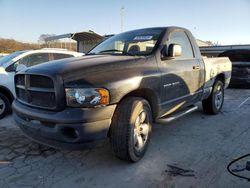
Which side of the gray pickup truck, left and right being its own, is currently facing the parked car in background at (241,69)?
back

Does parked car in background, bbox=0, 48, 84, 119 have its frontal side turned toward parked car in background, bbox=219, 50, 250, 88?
no

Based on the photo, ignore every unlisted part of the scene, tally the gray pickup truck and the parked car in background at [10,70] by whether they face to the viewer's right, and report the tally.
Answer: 0

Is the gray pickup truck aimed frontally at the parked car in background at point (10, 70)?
no

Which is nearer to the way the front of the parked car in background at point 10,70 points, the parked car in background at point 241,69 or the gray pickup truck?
the gray pickup truck

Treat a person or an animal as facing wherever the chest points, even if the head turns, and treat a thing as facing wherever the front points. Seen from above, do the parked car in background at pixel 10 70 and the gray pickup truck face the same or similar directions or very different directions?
same or similar directions

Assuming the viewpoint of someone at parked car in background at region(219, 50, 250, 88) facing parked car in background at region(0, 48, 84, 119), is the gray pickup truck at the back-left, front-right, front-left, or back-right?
front-left

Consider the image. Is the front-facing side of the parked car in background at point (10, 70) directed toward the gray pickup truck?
no

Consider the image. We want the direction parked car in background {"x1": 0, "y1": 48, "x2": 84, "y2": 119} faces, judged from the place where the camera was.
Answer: facing the viewer and to the left of the viewer
